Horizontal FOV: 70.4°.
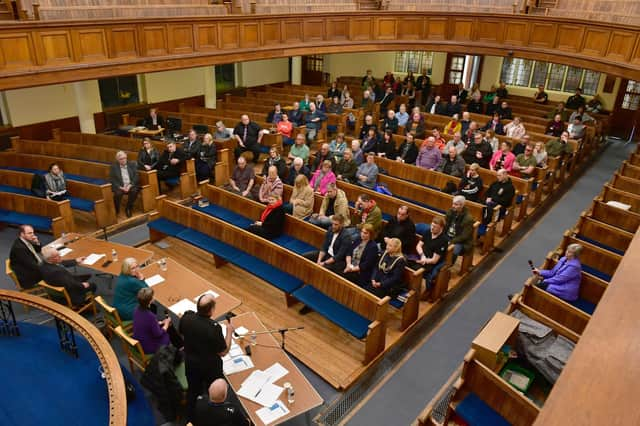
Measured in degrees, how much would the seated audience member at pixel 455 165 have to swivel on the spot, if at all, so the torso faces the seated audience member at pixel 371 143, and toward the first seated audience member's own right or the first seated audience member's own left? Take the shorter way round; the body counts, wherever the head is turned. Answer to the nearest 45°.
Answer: approximately 90° to the first seated audience member's own right

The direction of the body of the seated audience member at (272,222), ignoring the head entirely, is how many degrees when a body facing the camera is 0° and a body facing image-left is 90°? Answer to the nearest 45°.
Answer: approximately 45°

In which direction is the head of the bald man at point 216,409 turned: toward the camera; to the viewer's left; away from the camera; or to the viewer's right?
away from the camera

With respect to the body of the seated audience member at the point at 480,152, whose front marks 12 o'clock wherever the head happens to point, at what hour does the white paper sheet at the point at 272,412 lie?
The white paper sheet is roughly at 11 o'clock from the seated audience member.

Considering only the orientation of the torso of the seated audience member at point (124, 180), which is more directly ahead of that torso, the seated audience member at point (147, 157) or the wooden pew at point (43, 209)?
the wooden pew

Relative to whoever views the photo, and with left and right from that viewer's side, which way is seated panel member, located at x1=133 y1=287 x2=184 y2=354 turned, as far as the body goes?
facing away from the viewer and to the right of the viewer

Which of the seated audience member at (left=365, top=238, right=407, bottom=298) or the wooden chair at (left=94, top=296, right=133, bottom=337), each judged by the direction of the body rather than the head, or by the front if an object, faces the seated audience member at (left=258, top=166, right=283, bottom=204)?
the wooden chair

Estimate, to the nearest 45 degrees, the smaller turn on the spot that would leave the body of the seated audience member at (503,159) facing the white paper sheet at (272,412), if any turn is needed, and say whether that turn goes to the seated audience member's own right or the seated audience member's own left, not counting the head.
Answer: approximately 45° to the seated audience member's own left

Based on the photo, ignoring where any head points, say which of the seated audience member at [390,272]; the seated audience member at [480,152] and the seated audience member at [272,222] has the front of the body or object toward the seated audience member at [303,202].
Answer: the seated audience member at [480,152]

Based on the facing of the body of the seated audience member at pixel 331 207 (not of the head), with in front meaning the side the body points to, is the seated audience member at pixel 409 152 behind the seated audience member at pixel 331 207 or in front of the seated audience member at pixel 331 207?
behind

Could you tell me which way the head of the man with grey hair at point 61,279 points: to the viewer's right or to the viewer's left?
to the viewer's right
